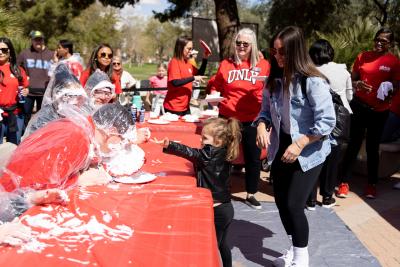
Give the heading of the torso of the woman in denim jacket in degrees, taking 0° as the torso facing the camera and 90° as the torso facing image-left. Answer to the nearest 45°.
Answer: approximately 45°

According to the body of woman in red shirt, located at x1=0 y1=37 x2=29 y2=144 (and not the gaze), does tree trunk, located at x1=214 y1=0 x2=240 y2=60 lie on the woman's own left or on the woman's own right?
on the woman's own left

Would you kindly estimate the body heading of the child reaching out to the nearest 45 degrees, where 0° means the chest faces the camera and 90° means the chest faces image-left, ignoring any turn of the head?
approximately 90°

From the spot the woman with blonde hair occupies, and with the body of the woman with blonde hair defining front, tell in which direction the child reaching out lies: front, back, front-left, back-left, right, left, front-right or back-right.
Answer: front

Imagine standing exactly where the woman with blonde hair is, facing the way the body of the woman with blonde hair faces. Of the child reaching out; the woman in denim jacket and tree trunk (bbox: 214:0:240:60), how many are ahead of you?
2

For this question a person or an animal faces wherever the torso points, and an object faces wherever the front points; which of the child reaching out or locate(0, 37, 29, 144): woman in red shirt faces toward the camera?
the woman in red shirt

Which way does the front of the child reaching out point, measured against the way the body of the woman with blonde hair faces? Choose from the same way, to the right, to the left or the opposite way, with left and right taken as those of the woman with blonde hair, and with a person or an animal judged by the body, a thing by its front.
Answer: to the right

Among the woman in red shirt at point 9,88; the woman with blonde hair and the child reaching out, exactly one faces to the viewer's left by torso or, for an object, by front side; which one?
the child reaching out

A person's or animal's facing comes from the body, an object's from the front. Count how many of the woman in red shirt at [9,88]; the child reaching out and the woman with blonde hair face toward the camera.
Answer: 2

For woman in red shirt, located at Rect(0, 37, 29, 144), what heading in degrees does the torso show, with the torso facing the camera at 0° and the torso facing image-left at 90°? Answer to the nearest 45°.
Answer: approximately 0°

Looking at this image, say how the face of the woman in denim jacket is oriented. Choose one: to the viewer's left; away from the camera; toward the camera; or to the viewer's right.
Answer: to the viewer's left

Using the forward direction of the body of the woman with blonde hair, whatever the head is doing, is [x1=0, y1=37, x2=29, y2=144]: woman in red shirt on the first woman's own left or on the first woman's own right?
on the first woman's own right

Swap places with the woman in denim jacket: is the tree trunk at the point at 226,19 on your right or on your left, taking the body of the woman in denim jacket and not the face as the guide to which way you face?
on your right

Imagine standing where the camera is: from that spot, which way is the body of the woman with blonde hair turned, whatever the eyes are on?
toward the camera

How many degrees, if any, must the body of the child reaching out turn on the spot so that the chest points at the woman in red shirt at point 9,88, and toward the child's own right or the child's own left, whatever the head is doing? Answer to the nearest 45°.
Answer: approximately 45° to the child's own right

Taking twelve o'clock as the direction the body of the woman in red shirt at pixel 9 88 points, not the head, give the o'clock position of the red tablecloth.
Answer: The red tablecloth is roughly at 12 o'clock from the woman in red shirt.

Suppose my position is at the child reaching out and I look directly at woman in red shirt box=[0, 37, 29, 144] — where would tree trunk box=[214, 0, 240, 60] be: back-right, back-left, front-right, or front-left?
front-right
